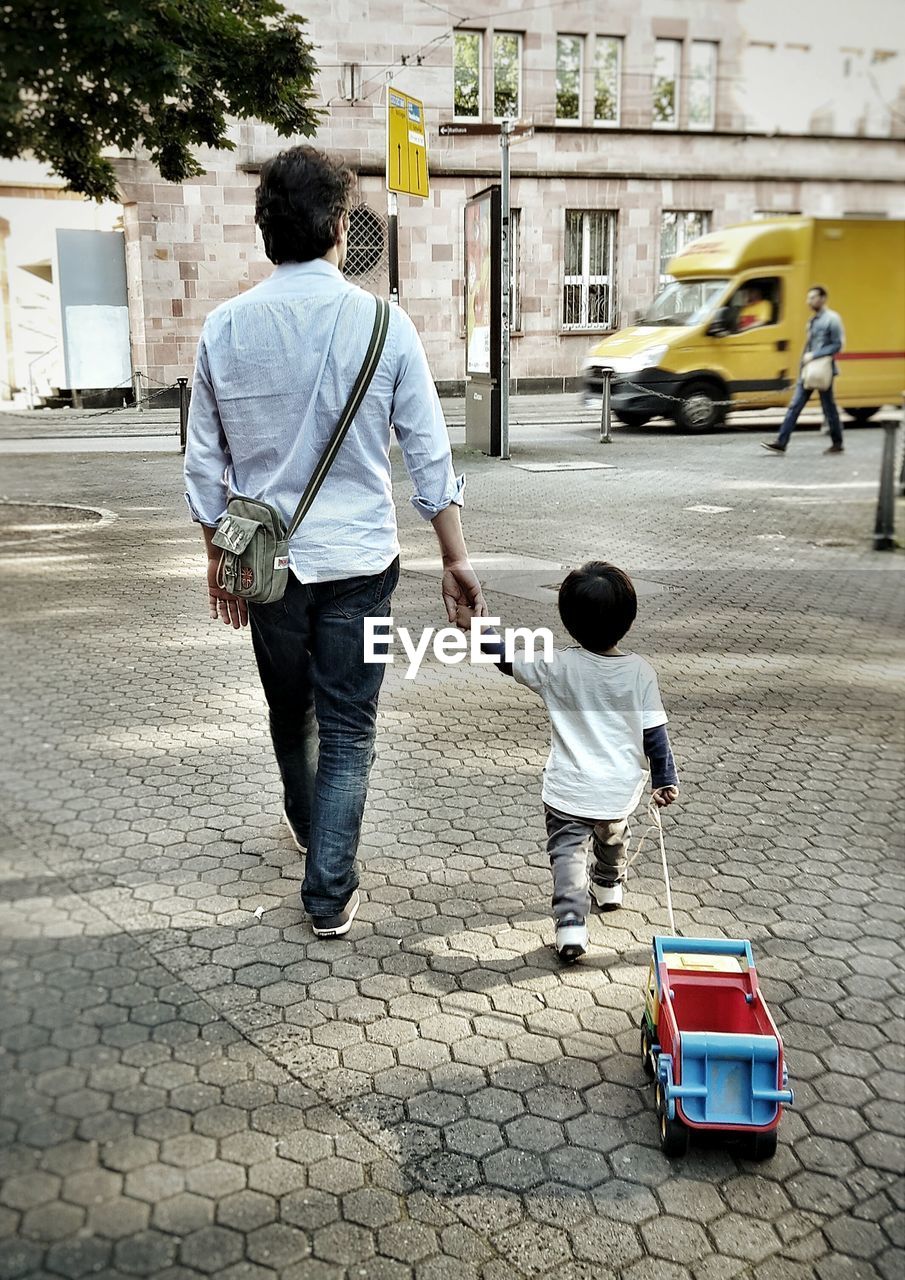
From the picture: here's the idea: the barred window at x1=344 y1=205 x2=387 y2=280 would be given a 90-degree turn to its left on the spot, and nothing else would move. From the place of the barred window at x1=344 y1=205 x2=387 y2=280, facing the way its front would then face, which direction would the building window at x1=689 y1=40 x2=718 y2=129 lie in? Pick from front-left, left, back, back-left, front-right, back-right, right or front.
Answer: front-right

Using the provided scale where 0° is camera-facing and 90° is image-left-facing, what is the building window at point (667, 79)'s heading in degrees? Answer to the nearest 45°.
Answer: approximately 0°

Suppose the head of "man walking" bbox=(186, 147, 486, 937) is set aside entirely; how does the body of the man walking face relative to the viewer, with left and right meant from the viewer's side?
facing away from the viewer

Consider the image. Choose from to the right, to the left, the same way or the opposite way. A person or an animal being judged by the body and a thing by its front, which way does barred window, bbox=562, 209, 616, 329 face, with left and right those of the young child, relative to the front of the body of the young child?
the opposite way

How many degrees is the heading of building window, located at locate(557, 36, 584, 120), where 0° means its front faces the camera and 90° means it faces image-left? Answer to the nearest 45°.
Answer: approximately 0°

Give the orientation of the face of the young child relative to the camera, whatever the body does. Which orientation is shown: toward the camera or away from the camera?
away from the camera
